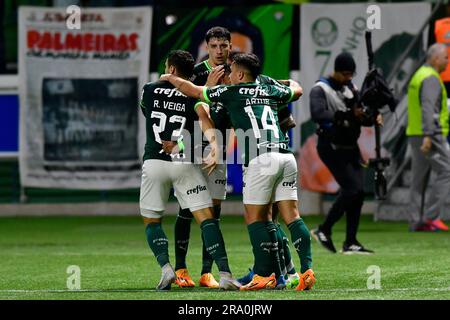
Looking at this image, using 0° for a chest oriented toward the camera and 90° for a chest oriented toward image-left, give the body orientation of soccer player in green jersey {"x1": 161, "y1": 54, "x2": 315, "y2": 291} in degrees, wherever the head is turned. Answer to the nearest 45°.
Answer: approximately 135°

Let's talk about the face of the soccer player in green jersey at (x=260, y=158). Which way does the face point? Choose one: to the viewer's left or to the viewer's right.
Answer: to the viewer's left

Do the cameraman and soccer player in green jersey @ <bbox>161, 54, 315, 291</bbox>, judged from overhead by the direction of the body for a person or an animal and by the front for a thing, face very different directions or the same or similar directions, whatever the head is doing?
very different directions

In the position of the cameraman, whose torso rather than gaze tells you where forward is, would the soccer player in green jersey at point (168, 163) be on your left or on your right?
on your right

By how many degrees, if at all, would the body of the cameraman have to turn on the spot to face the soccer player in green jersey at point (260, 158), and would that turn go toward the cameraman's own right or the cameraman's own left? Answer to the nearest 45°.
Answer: approximately 45° to the cameraman's own right

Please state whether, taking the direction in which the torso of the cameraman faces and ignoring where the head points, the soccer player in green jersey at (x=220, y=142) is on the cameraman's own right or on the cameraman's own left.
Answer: on the cameraman's own right
